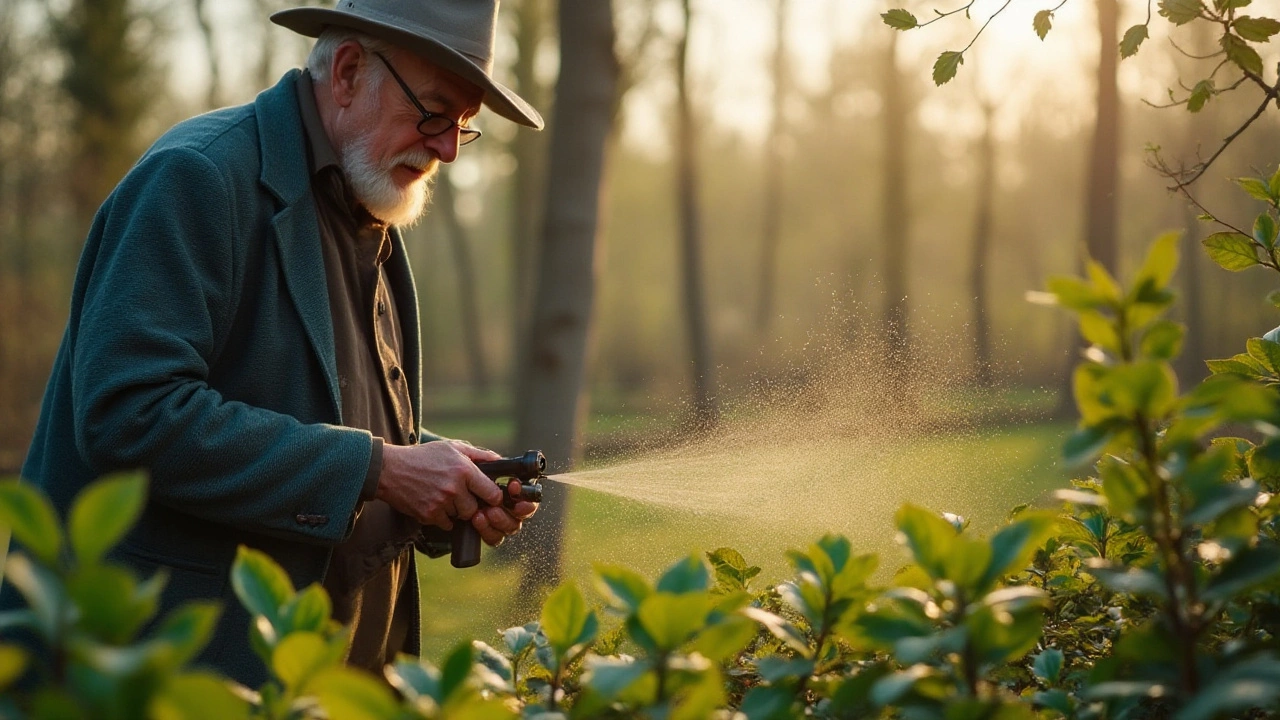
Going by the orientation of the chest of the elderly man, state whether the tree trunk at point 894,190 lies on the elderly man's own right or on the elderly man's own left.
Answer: on the elderly man's own left

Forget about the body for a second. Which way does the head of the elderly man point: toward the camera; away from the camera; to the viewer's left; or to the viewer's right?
to the viewer's right

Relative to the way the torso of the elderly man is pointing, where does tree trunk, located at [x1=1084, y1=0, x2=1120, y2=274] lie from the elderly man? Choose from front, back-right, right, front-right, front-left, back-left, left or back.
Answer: left

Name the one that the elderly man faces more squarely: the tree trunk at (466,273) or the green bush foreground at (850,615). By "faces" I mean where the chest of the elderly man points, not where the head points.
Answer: the green bush foreground

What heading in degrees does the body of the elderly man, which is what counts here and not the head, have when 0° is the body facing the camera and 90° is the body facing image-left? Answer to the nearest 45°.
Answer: approximately 315°

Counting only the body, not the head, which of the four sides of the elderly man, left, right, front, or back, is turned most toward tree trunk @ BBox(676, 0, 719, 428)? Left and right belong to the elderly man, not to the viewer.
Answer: left

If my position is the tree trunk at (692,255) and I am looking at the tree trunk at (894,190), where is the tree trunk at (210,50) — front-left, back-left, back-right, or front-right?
back-left

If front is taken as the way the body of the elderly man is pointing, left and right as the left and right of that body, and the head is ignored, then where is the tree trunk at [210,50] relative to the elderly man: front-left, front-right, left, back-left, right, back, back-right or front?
back-left

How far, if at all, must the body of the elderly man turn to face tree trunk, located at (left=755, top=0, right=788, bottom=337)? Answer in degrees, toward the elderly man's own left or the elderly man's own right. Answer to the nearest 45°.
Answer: approximately 90° to the elderly man's own left
